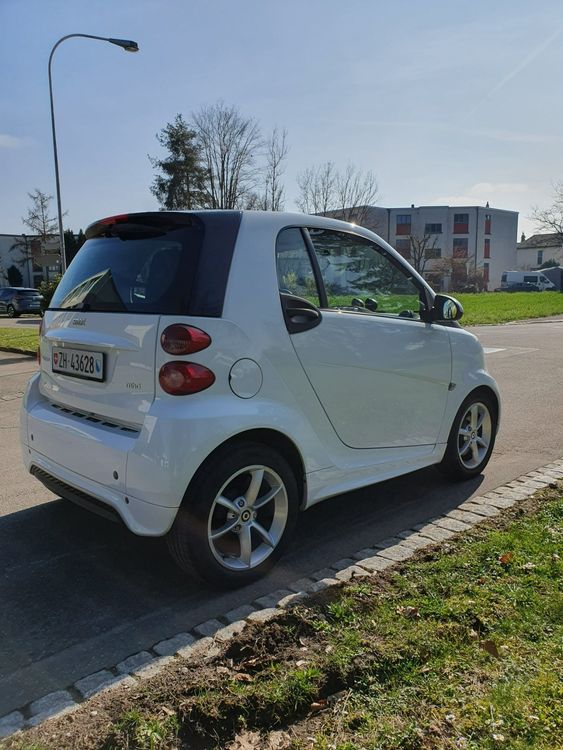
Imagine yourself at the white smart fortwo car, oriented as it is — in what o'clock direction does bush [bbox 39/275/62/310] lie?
The bush is roughly at 10 o'clock from the white smart fortwo car.

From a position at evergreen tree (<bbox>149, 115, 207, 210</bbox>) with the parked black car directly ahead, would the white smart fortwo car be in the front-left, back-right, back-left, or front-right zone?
front-left

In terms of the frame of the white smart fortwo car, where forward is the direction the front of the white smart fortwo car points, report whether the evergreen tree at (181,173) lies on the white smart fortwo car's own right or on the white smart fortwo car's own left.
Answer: on the white smart fortwo car's own left

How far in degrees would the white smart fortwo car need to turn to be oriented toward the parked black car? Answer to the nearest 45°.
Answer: approximately 45° to its left

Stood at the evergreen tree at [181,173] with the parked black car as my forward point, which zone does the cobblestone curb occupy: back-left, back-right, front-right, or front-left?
front-left

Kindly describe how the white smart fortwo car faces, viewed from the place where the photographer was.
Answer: facing away from the viewer and to the right of the viewer
